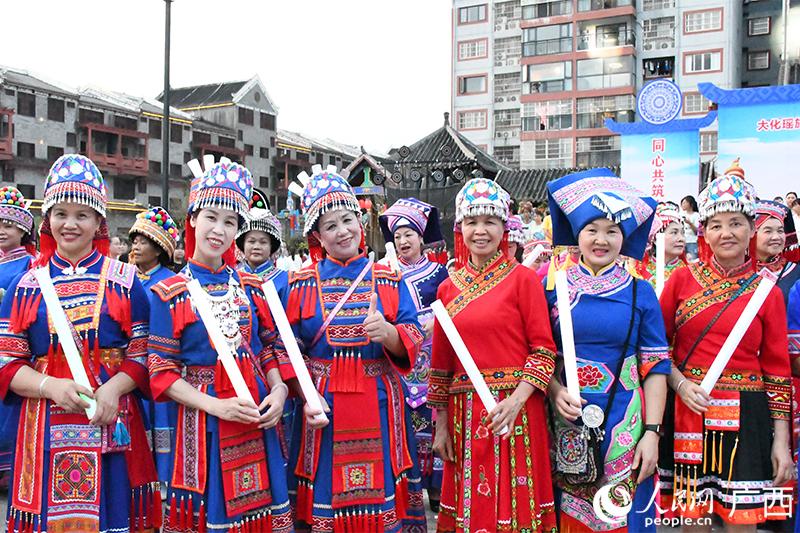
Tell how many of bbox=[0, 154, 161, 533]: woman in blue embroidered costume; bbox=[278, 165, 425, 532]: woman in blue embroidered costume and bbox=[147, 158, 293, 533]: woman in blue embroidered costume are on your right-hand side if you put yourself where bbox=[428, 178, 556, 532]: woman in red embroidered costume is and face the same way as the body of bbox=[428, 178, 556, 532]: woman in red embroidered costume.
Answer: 3

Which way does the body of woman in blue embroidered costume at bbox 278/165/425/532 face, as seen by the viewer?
toward the camera

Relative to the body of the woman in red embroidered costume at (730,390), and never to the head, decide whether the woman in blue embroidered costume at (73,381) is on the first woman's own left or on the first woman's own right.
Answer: on the first woman's own right

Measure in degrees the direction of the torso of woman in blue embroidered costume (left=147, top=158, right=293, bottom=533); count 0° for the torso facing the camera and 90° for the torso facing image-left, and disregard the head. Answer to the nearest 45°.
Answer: approximately 315°

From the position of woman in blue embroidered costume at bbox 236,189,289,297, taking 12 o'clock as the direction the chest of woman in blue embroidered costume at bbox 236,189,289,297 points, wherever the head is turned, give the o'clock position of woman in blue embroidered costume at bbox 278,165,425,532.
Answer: woman in blue embroidered costume at bbox 278,165,425,532 is roughly at 10 o'clock from woman in blue embroidered costume at bbox 236,189,289,297.

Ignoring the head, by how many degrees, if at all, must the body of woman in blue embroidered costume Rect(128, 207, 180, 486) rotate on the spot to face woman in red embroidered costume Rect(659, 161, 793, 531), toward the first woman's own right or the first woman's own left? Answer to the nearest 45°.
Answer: approximately 90° to the first woman's own left

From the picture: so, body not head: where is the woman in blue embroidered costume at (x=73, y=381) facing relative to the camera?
toward the camera

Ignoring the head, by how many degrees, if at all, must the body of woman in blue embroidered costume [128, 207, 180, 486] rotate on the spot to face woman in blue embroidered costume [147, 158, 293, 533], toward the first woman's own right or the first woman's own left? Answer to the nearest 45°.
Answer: approximately 45° to the first woman's own left

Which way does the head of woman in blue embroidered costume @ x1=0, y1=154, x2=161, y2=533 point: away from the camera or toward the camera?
toward the camera

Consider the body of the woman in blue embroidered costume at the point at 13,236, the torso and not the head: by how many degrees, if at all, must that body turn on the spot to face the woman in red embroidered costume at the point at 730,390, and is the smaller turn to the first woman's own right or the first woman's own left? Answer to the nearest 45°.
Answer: approximately 90° to the first woman's own left

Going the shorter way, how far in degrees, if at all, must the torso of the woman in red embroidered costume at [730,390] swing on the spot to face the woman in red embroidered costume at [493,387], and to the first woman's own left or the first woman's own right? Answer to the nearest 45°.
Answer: approximately 45° to the first woman's own right

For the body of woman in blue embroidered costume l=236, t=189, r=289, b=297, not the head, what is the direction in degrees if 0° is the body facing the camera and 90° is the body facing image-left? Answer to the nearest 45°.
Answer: approximately 45°

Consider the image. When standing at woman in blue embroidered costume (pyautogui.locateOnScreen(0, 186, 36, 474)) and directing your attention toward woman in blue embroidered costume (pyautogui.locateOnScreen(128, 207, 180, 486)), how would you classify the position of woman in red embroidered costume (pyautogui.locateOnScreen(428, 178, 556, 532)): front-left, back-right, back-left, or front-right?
front-right
